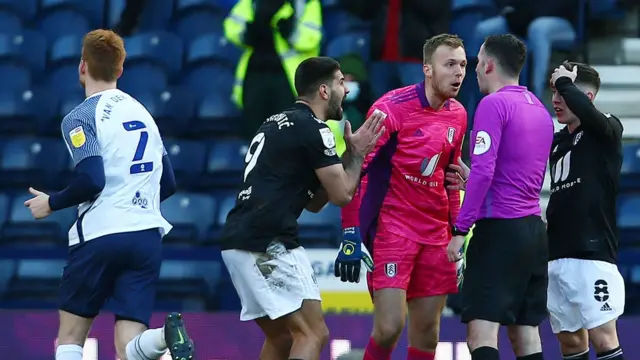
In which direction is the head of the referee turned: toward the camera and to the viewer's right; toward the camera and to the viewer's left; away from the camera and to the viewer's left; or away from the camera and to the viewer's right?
away from the camera and to the viewer's left

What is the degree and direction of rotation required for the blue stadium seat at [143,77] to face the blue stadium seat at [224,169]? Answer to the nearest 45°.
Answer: approximately 45° to its left

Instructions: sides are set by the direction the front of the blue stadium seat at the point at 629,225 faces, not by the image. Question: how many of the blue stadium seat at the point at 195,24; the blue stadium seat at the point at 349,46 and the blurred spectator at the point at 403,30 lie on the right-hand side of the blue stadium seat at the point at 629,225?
3

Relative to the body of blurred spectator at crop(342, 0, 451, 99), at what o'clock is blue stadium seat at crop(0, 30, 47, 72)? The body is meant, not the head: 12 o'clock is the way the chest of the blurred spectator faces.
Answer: The blue stadium seat is roughly at 3 o'clock from the blurred spectator.

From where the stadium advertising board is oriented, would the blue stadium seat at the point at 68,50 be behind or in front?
behind

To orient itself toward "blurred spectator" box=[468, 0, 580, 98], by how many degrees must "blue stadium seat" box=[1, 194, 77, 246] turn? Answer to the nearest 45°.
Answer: approximately 90° to its left

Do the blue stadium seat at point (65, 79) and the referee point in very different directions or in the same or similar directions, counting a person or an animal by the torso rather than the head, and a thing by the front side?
very different directions

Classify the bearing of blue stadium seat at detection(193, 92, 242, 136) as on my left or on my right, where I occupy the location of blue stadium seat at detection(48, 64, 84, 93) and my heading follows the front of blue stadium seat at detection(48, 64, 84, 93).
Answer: on my left
